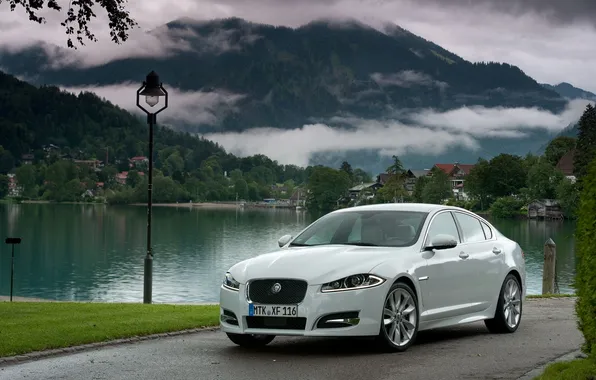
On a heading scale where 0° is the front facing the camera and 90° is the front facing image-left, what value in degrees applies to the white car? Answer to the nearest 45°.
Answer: approximately 45°

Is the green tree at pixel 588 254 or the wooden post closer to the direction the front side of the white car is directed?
the green tree

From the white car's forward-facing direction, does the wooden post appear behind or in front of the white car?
behind

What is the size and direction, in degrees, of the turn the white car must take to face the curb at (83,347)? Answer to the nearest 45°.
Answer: approximately 45° to its right

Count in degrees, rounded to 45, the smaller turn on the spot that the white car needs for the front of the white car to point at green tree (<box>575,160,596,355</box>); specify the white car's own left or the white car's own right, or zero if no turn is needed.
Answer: approximately 90° to the white car's own left
